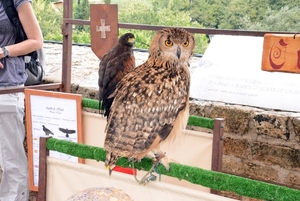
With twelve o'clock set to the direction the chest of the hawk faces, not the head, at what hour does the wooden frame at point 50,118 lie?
The wooden frame is roughly at 8 o'clock from the hawk.

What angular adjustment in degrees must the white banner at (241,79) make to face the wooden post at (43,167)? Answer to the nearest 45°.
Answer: approximately 45° to its right

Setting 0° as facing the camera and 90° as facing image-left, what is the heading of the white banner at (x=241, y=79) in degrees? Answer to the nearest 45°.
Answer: approximately 0°
